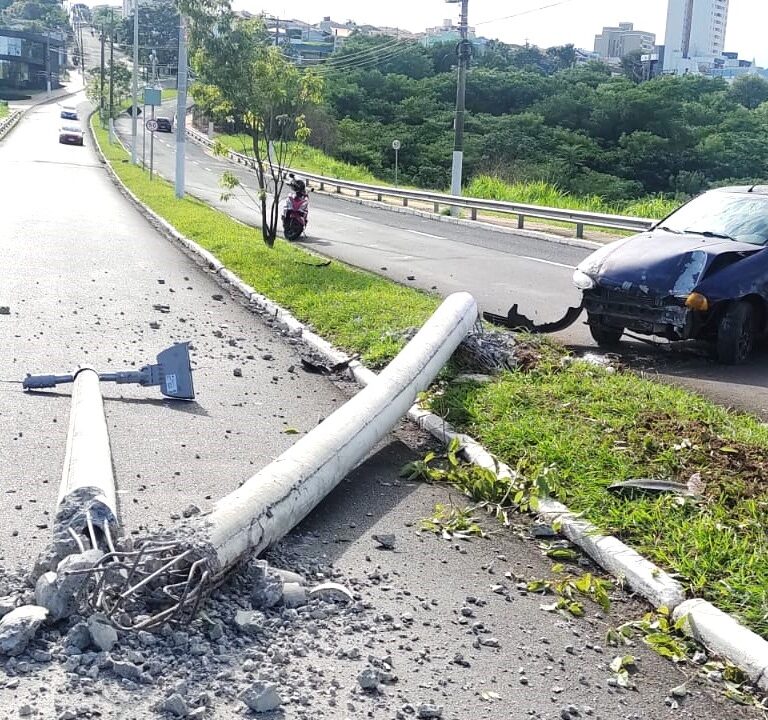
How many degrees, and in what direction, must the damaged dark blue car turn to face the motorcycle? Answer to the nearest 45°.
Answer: approximately 90° to its right

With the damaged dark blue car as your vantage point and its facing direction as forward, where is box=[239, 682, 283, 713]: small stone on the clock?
The small stone is roughly at 11 o'clock from the damaged dark blue car.

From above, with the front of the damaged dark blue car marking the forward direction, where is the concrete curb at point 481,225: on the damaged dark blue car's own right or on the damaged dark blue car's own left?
on the damaged dark blue car's own right

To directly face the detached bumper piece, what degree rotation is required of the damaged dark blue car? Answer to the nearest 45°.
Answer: approximately 45° to its right

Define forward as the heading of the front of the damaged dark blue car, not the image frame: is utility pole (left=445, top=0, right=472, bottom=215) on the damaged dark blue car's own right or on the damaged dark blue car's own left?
on the damaged dark blue car's own right

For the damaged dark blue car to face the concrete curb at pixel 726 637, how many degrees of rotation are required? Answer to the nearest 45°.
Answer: approximately 45° to its left

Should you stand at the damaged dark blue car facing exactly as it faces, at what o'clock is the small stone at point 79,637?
The small stone is roughly at 11 o'clock from the damaged dark blue car.

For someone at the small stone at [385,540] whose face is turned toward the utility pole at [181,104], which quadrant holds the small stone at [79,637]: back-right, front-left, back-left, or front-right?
back-left

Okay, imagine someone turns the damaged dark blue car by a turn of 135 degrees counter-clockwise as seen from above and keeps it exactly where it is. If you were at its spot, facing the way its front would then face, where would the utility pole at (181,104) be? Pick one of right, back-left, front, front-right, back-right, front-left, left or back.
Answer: back-left

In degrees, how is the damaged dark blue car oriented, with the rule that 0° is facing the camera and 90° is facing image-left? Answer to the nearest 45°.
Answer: approximately 45°

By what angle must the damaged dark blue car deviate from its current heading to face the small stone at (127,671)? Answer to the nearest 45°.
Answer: approximately 45° to its left

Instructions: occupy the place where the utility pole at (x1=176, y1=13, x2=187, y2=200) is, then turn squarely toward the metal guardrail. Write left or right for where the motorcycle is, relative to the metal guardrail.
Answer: right
